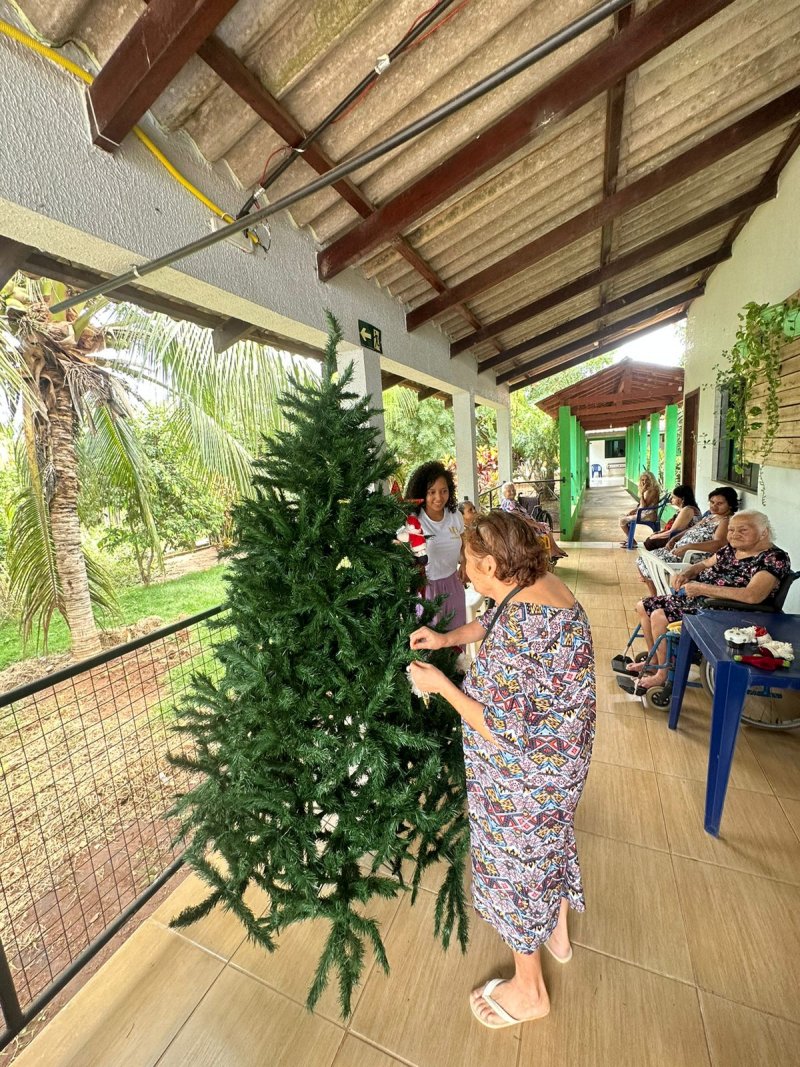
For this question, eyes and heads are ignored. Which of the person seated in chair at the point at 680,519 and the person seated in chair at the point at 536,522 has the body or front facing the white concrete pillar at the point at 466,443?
the person seated in chair at the point at 680,519

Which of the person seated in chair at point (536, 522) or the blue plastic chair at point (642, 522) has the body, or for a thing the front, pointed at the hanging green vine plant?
the person seated in chair

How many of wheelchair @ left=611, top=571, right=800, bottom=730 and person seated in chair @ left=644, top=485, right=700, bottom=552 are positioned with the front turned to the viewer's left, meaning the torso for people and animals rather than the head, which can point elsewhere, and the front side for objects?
2

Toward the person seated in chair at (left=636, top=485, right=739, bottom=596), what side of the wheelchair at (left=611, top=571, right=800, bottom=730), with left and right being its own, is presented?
right

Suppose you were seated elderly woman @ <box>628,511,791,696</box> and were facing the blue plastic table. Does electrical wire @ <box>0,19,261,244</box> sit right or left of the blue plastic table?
right

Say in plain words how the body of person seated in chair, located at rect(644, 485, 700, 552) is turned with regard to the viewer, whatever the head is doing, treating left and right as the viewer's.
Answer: facing to the left of the viewer

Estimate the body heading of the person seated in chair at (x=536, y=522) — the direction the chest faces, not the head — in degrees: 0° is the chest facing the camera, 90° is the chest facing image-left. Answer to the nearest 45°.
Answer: approximately 315°

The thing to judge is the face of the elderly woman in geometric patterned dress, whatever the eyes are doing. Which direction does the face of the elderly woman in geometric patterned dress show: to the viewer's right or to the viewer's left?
to the viewer's left

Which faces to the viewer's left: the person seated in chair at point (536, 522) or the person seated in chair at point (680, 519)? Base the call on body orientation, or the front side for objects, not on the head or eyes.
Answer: the person seated in chair at point (680, 519)

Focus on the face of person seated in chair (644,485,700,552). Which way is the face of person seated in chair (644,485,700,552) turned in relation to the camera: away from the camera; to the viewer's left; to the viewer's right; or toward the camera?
to the viewer's left

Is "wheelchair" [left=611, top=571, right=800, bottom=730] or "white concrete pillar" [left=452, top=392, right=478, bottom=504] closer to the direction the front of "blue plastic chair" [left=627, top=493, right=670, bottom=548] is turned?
the white concrete pillar

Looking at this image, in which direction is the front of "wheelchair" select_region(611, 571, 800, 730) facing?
to the viewer's left

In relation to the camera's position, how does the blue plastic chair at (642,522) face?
facing to the left of the viewer

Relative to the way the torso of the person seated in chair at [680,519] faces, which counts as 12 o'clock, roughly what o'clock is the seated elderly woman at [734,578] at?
The seated elderly woman is roughly at 9 o'clock from the person seated in chair.
